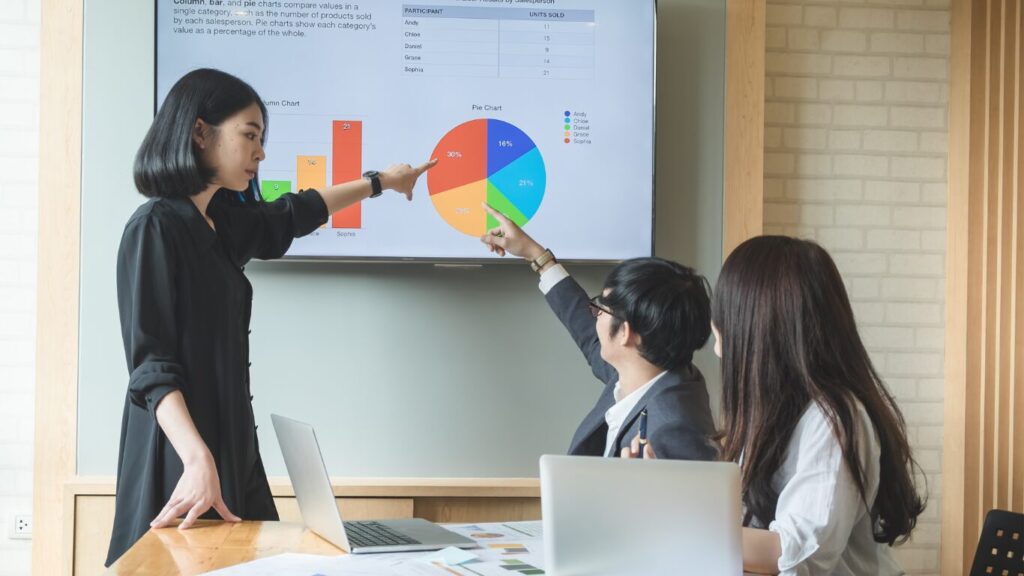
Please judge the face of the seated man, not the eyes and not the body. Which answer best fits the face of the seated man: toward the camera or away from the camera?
away from the camera

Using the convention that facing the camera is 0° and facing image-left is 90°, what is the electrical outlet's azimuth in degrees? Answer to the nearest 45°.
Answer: approximately 0°

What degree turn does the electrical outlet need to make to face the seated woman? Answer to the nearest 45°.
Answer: approximately 45° to its left

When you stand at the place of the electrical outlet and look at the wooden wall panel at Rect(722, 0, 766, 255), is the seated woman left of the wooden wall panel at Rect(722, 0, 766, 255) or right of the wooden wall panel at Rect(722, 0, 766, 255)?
right

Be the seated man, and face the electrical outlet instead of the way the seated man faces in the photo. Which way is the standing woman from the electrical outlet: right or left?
left

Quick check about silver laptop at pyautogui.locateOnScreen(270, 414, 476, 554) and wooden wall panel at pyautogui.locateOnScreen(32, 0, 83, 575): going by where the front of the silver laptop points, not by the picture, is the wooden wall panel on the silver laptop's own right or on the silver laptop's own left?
on the silver laptop's own left

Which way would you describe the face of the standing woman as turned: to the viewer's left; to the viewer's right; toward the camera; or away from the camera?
to the viewer's right

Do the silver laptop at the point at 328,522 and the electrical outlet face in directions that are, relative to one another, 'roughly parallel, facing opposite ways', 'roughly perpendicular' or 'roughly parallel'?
roughly perpendicular

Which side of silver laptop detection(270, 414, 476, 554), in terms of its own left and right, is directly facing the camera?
right
